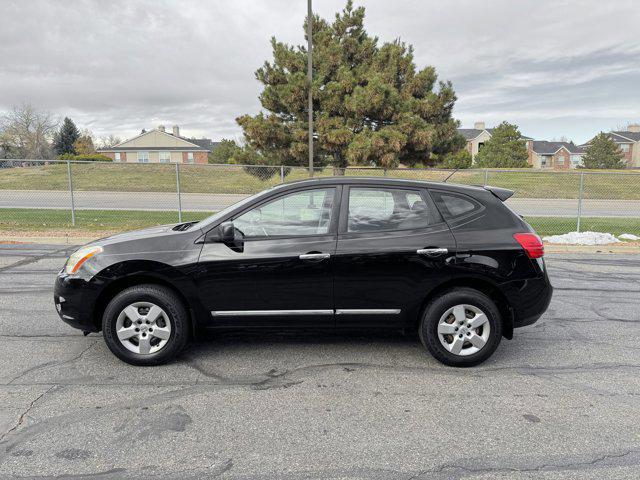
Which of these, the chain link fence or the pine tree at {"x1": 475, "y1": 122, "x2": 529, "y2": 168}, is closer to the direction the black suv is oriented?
the chain link fence

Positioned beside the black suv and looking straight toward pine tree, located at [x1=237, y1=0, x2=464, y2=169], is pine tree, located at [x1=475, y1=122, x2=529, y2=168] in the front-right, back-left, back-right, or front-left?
front-right

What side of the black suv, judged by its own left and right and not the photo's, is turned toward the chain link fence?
right

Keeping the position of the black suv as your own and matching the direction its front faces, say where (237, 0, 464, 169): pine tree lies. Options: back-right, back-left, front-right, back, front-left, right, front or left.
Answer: right

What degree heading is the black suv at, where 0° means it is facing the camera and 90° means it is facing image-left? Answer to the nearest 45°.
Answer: approximately 90°

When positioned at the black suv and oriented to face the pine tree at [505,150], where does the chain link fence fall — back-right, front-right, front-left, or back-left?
front-left

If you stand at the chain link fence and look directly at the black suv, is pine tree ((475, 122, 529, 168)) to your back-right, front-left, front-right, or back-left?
back-left
